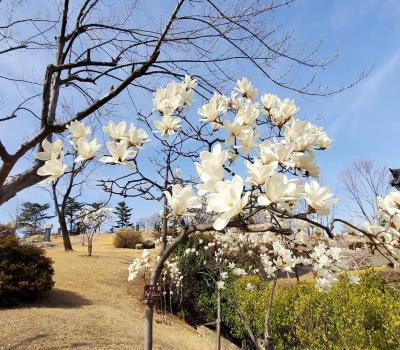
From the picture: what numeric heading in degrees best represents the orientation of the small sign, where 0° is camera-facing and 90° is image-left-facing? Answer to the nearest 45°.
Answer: approximately 0°

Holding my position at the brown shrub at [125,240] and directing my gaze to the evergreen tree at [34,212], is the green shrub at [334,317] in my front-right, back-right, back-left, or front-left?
back-left

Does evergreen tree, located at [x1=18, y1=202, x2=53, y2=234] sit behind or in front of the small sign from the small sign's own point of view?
behind

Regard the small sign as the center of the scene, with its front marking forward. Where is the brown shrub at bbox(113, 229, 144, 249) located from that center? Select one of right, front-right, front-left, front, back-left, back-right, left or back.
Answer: back

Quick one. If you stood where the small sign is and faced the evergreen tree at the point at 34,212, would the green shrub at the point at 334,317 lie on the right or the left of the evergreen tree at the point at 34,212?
right
